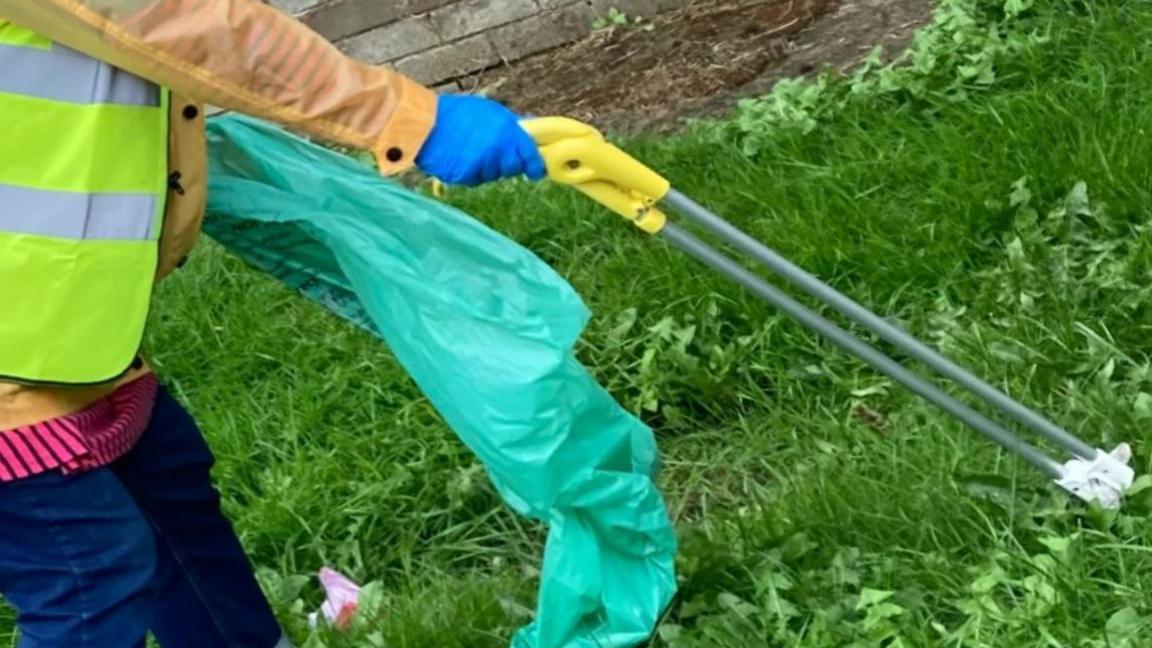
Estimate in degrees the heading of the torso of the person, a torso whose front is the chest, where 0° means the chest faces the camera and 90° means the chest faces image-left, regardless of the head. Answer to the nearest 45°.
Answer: approximately 270°
